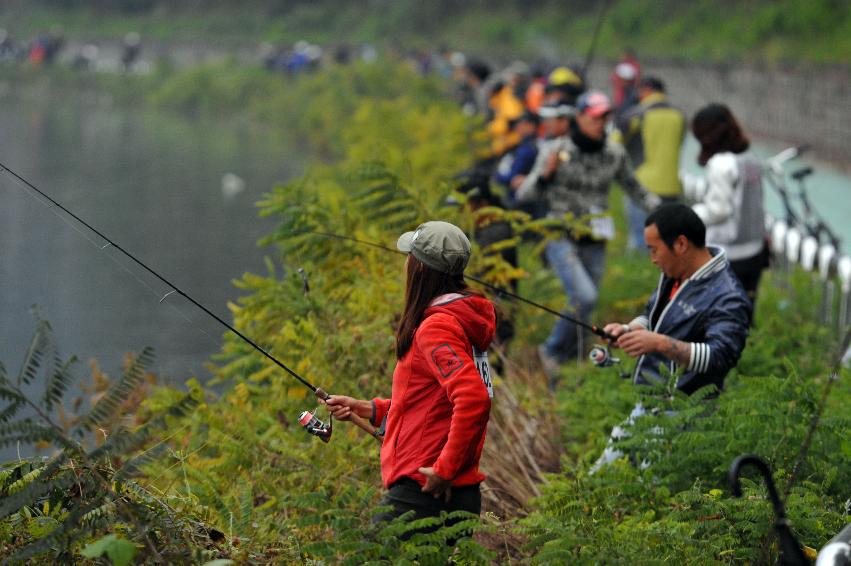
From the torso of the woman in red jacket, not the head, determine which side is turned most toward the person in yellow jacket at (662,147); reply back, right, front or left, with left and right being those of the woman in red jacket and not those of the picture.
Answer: right

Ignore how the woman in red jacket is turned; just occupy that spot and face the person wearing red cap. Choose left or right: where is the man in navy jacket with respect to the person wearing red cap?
right

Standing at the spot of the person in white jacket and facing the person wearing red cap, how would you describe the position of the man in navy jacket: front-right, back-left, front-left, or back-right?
back-left

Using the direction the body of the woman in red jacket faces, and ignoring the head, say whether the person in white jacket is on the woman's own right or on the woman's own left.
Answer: on the woman's own right

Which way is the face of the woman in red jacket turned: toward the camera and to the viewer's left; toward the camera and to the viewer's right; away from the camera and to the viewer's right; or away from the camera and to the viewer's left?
away from the camera and to the viewer's left

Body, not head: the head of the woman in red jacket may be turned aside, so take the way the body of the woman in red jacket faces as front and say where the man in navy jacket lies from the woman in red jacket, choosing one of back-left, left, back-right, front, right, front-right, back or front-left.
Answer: back-right

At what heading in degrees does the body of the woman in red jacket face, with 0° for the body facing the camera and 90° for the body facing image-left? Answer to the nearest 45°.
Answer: approximately 90°

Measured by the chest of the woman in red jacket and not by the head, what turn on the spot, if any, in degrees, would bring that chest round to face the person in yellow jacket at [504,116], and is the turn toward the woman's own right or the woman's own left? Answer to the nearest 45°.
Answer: approximately 90° to the woman's own right

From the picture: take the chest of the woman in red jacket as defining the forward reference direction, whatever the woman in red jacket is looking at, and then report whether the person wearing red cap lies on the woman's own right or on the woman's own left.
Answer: on the woman's own right
